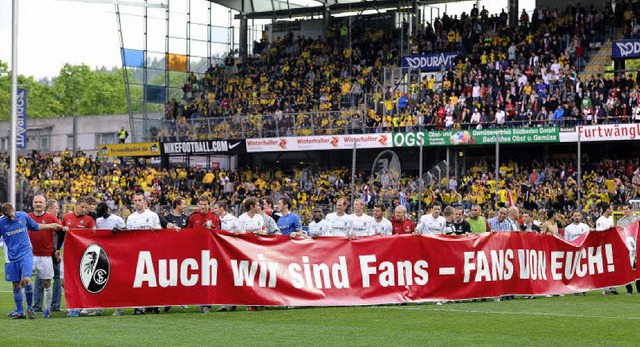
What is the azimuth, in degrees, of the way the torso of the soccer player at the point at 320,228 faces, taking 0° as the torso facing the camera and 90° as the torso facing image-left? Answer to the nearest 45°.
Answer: approximately 0°

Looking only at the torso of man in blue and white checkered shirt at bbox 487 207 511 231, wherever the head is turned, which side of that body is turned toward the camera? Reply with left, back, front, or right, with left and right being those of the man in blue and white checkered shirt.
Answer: front

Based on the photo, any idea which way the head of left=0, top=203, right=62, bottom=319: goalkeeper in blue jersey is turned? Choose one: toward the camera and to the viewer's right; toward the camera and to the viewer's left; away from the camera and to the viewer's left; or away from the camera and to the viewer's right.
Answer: toward the camera and to the viewer's right

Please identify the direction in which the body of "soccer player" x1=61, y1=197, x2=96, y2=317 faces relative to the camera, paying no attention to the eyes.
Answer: toward the camera

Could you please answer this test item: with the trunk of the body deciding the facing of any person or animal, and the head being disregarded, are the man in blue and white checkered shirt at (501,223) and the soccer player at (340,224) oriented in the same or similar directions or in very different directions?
same or similar directions

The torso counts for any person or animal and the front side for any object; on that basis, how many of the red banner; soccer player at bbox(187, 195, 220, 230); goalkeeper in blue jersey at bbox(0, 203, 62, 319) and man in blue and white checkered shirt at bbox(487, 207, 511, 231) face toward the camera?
4

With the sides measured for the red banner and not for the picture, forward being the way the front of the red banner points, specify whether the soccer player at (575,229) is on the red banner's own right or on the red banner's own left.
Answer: on the red banner's own left

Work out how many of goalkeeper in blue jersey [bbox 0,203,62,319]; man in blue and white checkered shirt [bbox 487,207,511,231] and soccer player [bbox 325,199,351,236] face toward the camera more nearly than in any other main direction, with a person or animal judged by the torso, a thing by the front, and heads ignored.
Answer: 3

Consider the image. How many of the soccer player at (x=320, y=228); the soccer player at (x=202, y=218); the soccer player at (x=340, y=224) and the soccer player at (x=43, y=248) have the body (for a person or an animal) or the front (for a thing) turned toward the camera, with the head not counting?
4

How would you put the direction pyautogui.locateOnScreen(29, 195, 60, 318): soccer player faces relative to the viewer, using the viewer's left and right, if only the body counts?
facing the viewer

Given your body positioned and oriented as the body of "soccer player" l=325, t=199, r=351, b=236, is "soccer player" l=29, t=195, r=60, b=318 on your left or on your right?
on your right

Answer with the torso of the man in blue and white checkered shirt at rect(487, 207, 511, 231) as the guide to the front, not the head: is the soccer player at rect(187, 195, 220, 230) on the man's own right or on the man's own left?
on the man's own right
